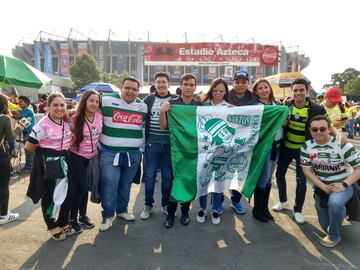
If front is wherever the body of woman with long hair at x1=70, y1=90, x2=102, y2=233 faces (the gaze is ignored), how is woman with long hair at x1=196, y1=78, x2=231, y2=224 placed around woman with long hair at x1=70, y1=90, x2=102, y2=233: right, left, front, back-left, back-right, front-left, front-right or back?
front-left

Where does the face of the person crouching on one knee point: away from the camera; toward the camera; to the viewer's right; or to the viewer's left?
toward the camera

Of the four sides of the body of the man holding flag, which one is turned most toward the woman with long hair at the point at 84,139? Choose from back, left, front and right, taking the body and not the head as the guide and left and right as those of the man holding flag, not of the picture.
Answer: right

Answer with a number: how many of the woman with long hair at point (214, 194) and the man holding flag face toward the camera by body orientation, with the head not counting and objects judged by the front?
2

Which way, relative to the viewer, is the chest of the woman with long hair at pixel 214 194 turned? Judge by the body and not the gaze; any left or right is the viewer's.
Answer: facing the viewer

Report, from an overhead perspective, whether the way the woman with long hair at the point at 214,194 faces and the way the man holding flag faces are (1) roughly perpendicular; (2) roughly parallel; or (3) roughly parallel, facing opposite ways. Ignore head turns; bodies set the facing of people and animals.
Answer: roughly parallel

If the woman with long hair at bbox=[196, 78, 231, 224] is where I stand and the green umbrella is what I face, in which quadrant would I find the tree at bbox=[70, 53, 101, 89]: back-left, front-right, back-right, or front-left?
front-right

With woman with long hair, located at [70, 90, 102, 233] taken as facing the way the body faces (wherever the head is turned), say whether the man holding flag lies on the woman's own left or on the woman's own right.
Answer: on the woman's own left

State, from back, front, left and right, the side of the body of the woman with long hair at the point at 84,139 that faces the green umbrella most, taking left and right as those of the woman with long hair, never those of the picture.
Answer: back

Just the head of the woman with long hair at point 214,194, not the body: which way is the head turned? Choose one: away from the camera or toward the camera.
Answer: toward the camera

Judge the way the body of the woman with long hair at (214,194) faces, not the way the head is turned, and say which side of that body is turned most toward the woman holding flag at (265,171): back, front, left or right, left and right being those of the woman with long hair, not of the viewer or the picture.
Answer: left

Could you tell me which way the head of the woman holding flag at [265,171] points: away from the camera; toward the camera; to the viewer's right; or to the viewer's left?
toward the camera

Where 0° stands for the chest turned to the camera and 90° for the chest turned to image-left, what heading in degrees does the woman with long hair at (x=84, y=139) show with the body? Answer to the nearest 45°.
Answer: approximately 315°

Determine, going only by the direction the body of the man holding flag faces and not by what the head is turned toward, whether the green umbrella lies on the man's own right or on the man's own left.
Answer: on the man's own right

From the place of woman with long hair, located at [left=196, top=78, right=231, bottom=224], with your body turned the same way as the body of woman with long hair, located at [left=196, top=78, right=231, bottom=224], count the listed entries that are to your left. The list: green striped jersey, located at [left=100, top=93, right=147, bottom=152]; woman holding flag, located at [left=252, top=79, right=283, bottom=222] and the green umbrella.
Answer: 1

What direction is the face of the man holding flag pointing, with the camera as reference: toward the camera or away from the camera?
toward the camera

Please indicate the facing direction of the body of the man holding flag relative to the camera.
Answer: toward the camera
